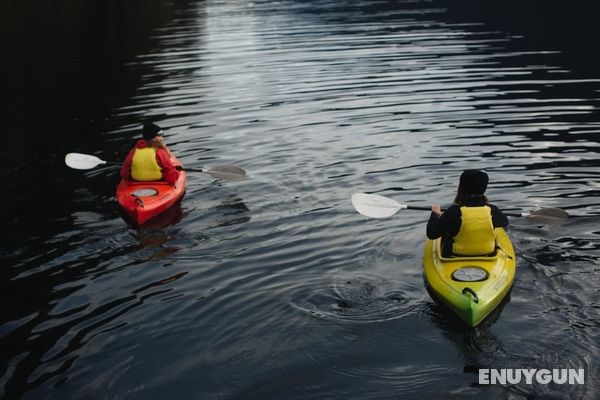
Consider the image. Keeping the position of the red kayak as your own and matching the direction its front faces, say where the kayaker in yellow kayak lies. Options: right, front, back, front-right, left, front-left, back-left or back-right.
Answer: right

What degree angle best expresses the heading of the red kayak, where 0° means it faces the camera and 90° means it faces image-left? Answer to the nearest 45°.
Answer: approximately 225°

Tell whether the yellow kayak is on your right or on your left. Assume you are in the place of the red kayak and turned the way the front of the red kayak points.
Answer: on your right

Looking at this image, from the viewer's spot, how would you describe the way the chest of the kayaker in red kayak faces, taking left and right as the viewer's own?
facing away from the viewer and to the right of the viewer

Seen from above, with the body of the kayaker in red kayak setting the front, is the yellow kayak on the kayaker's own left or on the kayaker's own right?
on the kayaker's own right
